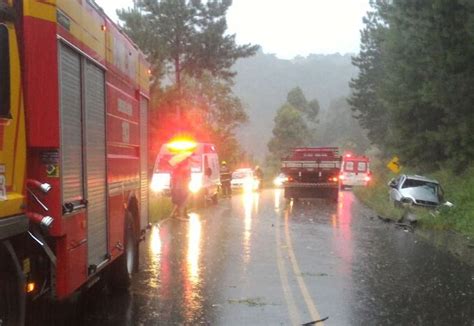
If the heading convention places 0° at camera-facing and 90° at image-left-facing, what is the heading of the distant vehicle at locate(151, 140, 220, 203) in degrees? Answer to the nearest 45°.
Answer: approximately 0°

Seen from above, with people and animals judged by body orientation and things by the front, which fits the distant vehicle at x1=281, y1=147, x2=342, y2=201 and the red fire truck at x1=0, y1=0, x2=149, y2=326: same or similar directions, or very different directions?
very different directions

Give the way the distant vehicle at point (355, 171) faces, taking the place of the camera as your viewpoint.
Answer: facing away from the viewer

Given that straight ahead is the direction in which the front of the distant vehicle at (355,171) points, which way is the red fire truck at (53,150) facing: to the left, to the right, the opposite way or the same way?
the opposite way

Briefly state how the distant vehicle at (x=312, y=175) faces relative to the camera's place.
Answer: facing away from the viewer

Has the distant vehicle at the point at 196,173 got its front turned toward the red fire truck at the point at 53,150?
yes
